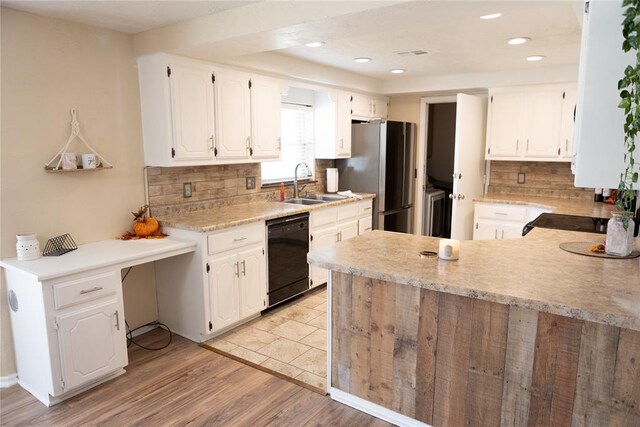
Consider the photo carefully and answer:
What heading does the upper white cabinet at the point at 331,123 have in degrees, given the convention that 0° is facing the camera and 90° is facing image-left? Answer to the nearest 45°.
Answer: approximately 315°

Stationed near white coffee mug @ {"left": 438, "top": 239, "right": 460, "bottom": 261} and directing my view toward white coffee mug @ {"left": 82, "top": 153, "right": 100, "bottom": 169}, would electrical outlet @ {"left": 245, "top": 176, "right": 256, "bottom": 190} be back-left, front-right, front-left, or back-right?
front-right

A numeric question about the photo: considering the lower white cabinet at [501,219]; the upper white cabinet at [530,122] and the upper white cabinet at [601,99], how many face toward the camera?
2

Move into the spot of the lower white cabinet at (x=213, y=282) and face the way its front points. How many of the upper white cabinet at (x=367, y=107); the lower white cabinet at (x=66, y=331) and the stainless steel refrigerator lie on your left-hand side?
2

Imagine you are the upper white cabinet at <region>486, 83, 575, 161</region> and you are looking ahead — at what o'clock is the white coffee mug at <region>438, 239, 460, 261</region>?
The white coffee mug is roughly at 12 o'clock from the upper white cabinet.

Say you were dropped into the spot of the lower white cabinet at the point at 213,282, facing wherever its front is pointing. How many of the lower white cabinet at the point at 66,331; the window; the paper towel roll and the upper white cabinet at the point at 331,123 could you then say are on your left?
3

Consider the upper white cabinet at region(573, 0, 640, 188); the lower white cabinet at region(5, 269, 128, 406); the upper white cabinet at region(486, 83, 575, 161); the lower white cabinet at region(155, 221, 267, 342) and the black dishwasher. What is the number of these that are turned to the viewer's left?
1

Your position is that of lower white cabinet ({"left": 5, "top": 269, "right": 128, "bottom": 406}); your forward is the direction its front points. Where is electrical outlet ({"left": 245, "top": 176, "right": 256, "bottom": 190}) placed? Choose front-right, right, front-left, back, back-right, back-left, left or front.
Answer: left

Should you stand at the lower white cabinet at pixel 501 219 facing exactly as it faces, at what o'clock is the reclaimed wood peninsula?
The reclaimed wood peninsula is roughly at 12 o'clock from the lower white cabinet.

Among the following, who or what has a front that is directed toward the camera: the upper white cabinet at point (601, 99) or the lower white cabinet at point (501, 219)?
the lower white cabinet

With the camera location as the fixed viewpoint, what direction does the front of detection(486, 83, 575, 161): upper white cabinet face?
facing the viewer

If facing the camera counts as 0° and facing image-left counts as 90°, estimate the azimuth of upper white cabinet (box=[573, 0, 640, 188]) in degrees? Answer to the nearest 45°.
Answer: approximately 90°

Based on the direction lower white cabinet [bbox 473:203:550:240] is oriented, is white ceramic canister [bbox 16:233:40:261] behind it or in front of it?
in front

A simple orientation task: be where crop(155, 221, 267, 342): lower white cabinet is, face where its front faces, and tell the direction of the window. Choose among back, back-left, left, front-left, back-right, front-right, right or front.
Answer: left

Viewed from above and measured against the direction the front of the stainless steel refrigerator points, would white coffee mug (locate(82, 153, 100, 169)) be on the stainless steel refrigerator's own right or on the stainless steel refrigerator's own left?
on the stainless steel refrigerator's own right

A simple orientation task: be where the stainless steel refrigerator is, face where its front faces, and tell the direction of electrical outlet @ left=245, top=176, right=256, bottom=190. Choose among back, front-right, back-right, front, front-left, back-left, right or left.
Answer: right

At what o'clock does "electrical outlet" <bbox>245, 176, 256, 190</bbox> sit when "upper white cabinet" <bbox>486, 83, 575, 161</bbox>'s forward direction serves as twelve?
The electrical outlet is roughly at 2 o'clock from the upper white cabinet.

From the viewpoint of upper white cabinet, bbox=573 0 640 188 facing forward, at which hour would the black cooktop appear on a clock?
The black cooktop is roughly at 3 o'clock from the upper white cabinet.

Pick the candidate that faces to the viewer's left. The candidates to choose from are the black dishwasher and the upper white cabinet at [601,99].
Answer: the upper white cabinet
